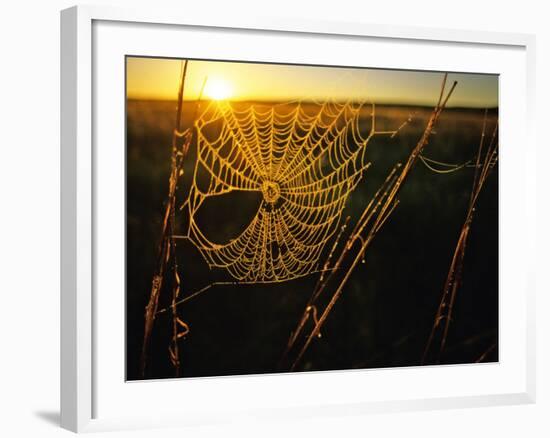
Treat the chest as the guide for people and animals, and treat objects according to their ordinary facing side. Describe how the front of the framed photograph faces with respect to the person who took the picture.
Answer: facing the viewer and to the right of the viewer
